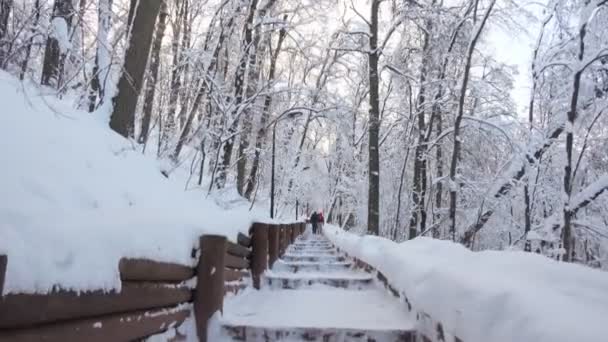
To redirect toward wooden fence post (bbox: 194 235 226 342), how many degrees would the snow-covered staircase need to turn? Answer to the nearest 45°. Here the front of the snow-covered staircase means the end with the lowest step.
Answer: approximately 45° to its right

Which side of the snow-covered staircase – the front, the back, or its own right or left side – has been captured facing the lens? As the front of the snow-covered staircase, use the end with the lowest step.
front

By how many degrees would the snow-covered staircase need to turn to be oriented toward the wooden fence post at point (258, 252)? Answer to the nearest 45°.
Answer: approximately 135° to its right
